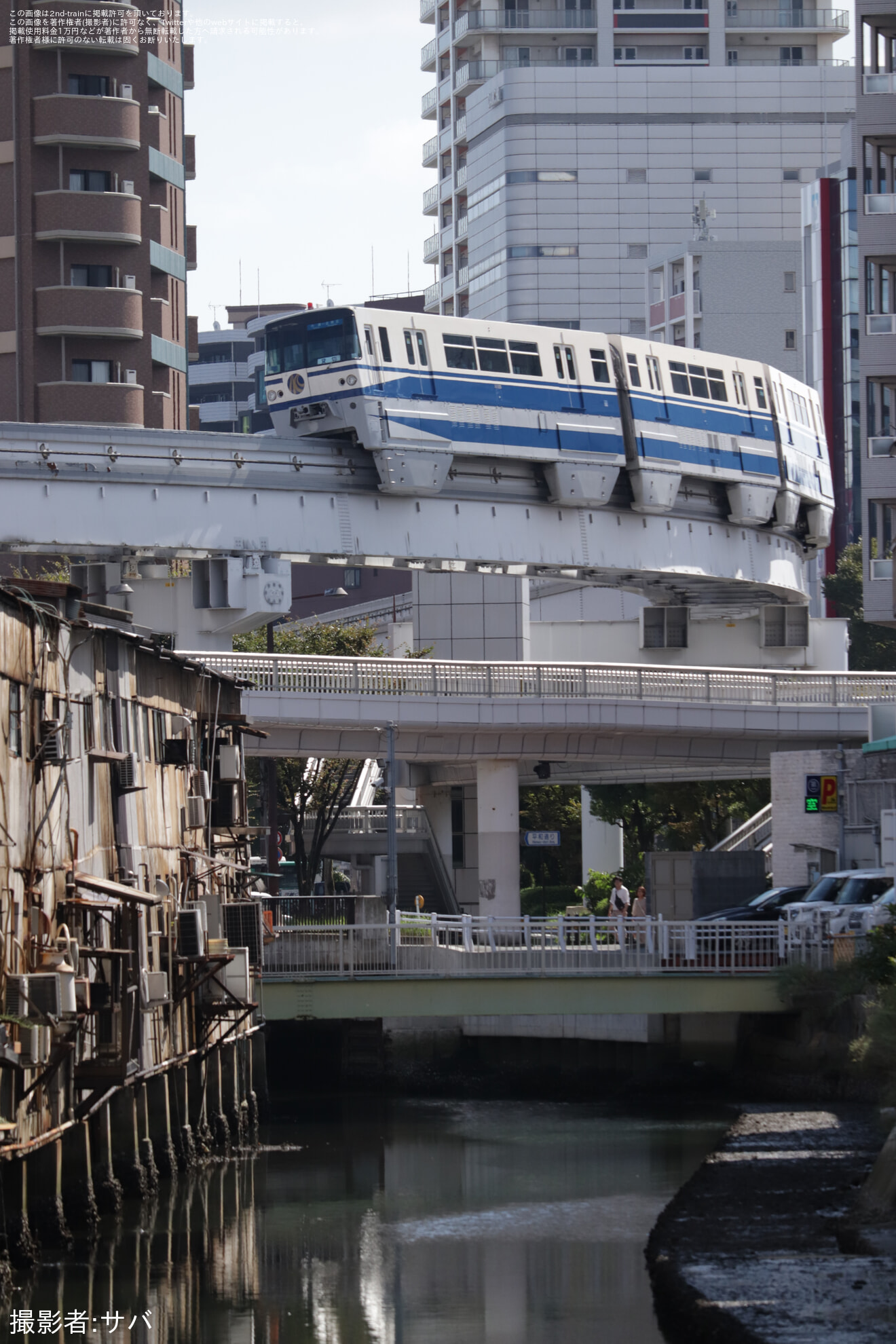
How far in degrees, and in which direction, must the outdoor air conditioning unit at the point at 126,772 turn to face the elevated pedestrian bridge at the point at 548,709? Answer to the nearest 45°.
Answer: approximately 45° to its left

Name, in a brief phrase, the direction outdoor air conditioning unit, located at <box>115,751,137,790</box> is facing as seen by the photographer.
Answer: facing to the right of the viewer

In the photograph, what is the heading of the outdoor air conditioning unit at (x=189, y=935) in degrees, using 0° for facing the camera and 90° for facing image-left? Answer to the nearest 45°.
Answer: approximately 270°

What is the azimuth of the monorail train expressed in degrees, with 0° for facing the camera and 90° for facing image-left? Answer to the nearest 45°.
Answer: approximately 45°

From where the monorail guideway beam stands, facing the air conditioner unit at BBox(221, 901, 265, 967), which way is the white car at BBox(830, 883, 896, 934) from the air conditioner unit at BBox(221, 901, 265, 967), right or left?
left

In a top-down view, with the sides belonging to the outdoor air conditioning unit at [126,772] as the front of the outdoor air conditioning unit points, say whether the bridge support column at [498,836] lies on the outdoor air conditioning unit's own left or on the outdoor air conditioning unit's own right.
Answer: on the outdoor air conditioning unit's own left

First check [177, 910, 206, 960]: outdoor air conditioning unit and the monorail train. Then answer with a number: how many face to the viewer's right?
1

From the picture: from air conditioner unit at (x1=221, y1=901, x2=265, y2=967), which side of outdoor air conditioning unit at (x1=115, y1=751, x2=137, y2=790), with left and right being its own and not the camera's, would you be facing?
left

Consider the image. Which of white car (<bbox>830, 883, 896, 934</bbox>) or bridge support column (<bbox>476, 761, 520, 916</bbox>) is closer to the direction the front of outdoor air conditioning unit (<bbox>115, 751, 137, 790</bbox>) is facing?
the white car

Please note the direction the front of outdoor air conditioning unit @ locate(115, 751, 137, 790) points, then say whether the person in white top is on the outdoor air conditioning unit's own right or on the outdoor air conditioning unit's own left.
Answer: on the outdoor air conditioning unit's own left
